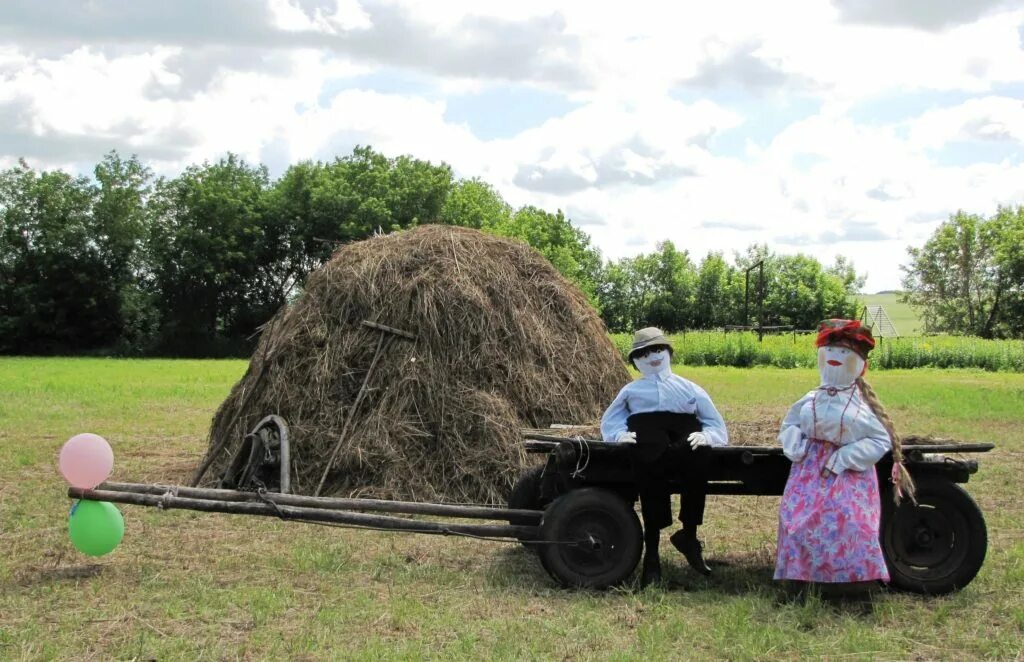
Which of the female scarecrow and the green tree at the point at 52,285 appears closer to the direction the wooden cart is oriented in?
the green tree

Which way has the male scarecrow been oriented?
toward the camera

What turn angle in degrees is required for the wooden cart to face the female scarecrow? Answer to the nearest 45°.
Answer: approximately 180°

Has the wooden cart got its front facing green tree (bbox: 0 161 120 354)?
no

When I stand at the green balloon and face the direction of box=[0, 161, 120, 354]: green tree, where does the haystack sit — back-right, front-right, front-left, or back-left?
front-right

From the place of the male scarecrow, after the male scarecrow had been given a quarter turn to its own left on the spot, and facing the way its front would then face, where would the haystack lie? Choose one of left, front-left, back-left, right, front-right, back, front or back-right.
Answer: back-left

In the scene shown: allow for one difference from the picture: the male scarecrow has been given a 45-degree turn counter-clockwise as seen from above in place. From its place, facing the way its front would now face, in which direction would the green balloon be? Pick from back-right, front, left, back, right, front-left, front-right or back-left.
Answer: back-right

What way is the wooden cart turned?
to the viewer's left

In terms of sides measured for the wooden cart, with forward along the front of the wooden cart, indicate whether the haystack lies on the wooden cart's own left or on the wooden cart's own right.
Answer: on the wooden cart's own right

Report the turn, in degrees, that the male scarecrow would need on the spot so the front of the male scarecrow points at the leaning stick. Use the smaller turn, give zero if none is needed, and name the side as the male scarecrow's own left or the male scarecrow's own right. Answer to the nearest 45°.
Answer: approximately 135° to the male scarecrow's own right
